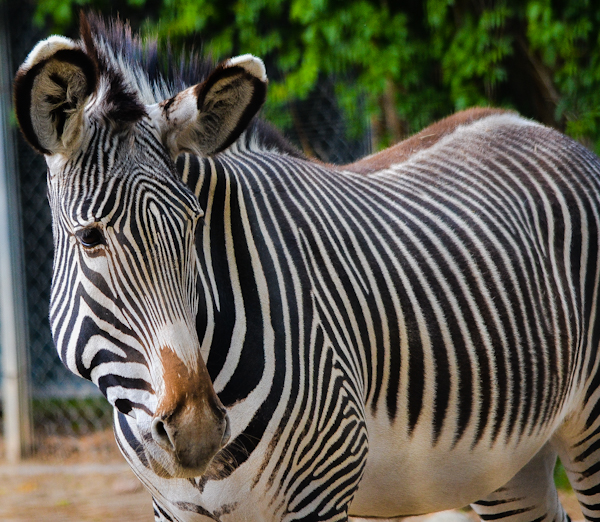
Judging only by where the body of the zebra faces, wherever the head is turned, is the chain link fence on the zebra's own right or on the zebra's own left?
on the zebra's own right

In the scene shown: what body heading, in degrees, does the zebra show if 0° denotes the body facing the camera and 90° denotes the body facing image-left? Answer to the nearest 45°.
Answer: approximately 45°

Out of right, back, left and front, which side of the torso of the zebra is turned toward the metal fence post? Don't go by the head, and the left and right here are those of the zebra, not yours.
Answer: right
